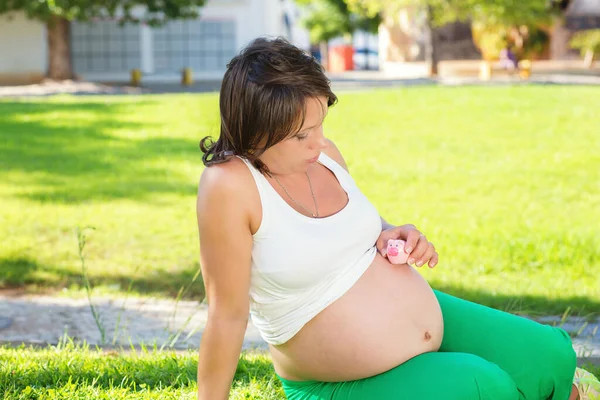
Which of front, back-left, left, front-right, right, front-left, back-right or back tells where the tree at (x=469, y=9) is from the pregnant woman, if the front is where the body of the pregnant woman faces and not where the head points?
back-left

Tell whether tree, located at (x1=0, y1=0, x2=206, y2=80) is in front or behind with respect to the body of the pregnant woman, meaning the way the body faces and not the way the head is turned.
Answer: behind

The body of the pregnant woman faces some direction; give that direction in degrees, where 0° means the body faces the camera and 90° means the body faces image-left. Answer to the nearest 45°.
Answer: approximately 315°

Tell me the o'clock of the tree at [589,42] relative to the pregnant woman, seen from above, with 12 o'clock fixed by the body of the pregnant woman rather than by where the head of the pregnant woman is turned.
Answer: The tree is roughly at 8 o'clock from the pregnant woman.
